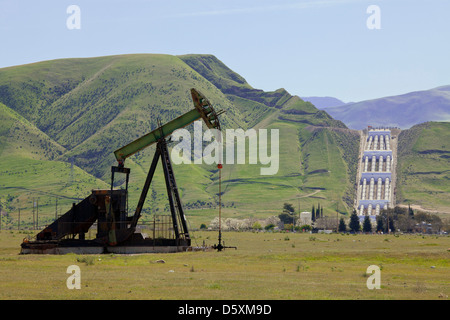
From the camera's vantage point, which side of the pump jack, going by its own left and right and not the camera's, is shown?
right
